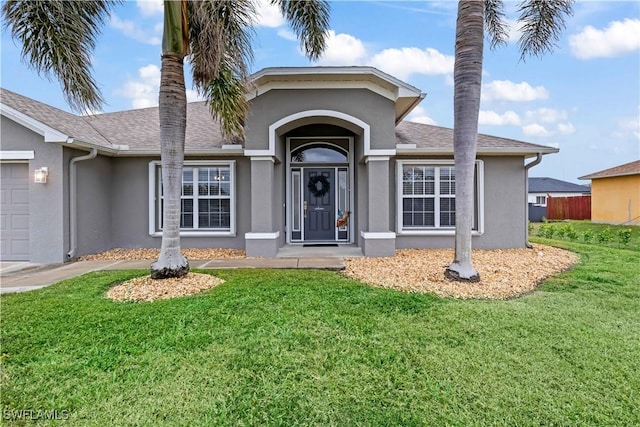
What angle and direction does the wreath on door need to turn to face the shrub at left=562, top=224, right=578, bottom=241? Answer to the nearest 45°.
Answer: approximately 90° to its left

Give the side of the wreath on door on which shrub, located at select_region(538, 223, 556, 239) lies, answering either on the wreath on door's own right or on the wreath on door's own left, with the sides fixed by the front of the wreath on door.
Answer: on the wreath on door's own left

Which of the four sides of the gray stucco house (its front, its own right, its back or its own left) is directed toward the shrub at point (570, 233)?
left

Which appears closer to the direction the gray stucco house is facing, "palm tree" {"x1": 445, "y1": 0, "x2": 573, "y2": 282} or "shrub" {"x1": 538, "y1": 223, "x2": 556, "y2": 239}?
the palm tree

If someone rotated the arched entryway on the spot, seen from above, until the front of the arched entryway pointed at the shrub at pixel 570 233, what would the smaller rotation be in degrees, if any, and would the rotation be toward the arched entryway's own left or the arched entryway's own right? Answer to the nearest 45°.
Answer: approximately 90° to the arched entryway's own left

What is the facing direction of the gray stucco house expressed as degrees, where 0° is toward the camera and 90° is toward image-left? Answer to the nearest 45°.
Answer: approximately 0°

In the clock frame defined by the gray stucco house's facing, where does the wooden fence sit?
The wooden fence is roughly at 8 o'clock from the gray stucco house.

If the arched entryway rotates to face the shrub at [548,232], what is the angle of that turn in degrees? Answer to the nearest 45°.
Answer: approximately 90° to its left
